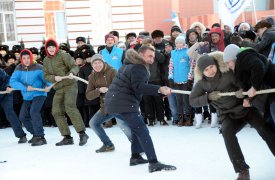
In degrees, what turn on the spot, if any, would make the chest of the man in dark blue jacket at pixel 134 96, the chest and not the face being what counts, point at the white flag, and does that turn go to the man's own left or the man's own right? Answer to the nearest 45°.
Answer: approximately 45° to the man's own left

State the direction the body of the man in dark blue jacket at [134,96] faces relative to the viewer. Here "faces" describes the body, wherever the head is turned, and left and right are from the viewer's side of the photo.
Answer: facing to the right of the viewer
